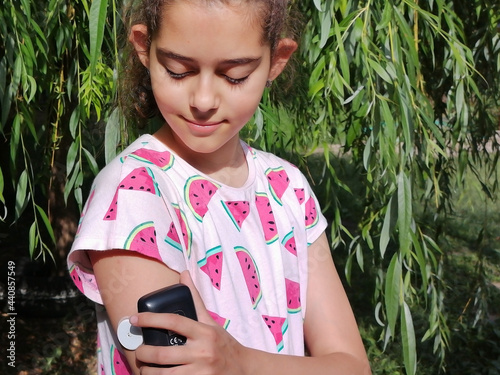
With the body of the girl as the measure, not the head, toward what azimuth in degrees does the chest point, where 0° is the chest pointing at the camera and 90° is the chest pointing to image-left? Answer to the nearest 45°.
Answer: approximately 315°
